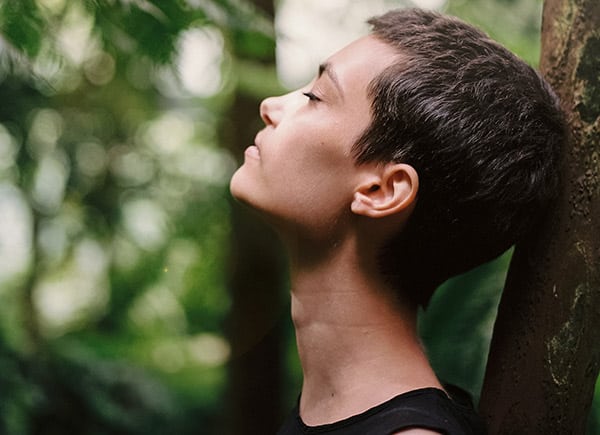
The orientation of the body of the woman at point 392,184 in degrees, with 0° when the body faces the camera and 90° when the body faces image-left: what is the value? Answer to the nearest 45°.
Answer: approximately 90°
